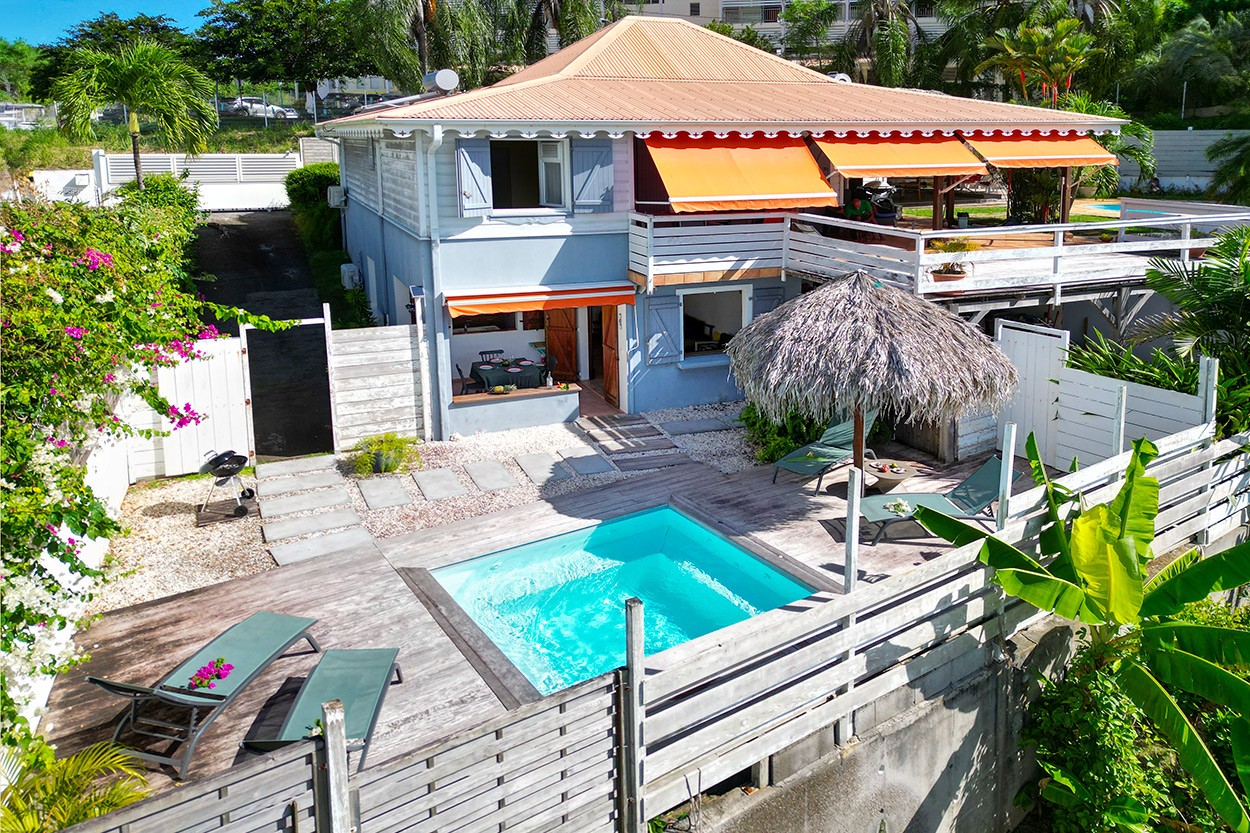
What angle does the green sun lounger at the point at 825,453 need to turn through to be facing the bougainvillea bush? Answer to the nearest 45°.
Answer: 0° — it already faces it

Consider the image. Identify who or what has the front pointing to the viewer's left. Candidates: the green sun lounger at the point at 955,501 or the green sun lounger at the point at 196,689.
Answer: the green sun lounger at the point at 955,501

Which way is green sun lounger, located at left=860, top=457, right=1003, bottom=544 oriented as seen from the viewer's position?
to the viewer's left

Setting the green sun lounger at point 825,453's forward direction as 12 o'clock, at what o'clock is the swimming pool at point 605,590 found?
The swimming pool is roughly at 12 o'clock from the green sun lounger.

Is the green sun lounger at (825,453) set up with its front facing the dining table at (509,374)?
no

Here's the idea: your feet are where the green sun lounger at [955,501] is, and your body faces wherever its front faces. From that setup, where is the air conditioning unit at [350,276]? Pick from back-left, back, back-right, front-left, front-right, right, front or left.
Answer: front-right

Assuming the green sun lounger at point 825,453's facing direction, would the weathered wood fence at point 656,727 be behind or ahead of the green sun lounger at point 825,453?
ahead

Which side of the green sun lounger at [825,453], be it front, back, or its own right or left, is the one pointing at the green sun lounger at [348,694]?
front

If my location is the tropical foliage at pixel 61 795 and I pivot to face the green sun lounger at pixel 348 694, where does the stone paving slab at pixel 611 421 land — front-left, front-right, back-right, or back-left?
front-left

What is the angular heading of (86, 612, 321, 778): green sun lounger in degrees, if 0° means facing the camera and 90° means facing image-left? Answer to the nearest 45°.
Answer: approximately 225°

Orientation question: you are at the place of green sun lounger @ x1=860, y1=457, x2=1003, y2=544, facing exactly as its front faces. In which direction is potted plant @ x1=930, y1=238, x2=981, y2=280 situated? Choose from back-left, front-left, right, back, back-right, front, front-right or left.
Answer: right

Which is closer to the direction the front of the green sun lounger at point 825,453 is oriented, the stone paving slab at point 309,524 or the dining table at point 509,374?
the stone paving slab
